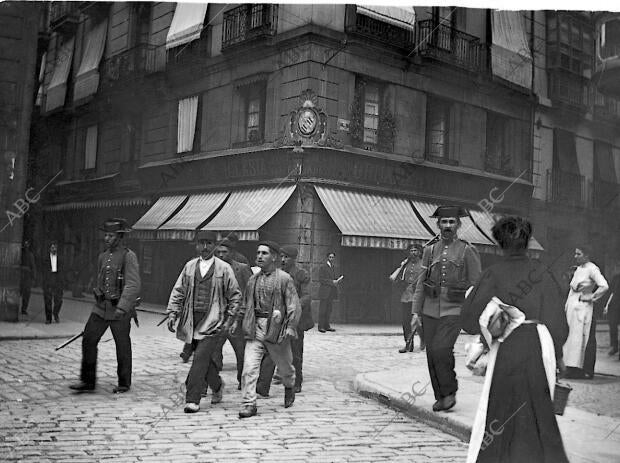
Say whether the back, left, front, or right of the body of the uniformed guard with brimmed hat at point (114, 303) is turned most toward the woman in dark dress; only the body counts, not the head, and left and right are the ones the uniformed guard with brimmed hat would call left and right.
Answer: left

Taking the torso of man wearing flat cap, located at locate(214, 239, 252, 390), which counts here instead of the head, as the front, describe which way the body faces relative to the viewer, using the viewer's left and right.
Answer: facing the viewer and to the left of the viewer

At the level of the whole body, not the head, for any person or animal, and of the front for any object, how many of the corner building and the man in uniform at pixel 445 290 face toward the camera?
2

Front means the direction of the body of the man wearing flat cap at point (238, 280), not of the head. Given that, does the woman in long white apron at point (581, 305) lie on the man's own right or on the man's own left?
on the man's own left

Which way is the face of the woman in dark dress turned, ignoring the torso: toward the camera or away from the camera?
away from the camera

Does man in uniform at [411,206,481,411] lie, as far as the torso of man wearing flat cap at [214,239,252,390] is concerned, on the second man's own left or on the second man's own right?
on the second man's own left

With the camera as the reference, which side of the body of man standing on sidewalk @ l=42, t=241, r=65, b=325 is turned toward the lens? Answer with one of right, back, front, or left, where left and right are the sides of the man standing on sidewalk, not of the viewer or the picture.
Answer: front

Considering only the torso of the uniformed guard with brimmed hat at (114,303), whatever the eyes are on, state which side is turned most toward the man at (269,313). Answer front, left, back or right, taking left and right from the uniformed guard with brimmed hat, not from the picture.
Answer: left

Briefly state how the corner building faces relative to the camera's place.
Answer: facing the viewer

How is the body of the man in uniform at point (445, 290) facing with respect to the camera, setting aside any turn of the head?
toward the camera
